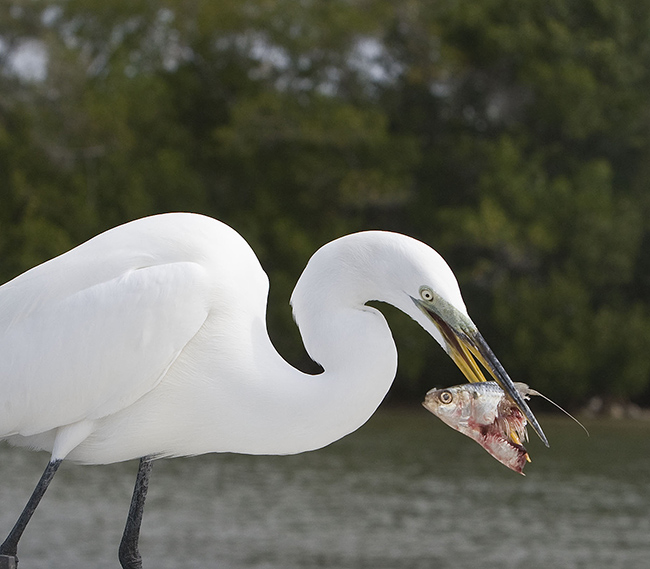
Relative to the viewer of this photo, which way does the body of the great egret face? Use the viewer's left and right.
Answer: facing to the right of the viewer

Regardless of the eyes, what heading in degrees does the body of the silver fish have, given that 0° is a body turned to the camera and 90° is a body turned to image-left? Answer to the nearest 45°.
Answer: approximately 90°
